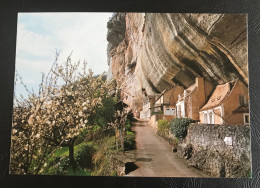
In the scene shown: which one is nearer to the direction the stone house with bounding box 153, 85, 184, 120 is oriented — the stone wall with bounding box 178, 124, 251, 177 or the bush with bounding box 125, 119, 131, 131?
the bush

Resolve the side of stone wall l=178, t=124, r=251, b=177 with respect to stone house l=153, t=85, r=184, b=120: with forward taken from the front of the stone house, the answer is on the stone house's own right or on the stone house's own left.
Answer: on the stone house's own left

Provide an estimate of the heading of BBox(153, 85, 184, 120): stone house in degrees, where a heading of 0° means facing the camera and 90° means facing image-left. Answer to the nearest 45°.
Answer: approximately 45°
